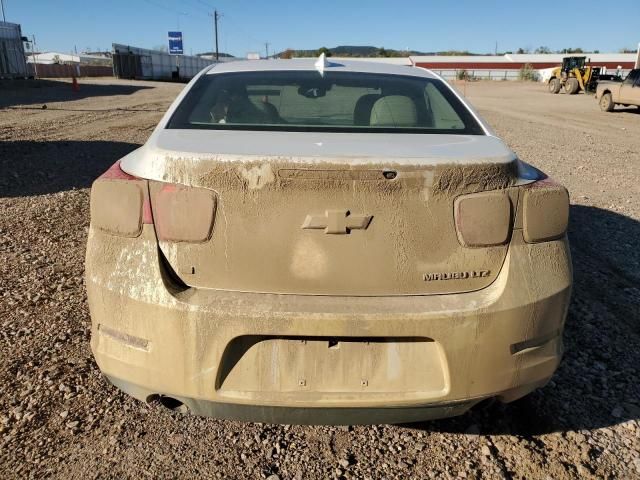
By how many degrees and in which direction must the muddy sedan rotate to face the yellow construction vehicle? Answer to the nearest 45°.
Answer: approximately 45° to its right

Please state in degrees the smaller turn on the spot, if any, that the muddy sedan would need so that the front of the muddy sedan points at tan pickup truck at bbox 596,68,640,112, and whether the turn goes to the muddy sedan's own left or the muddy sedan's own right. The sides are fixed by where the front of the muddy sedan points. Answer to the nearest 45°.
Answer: approximately 45° to the muddy sedan's own right

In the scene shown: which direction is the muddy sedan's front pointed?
away from the camera
